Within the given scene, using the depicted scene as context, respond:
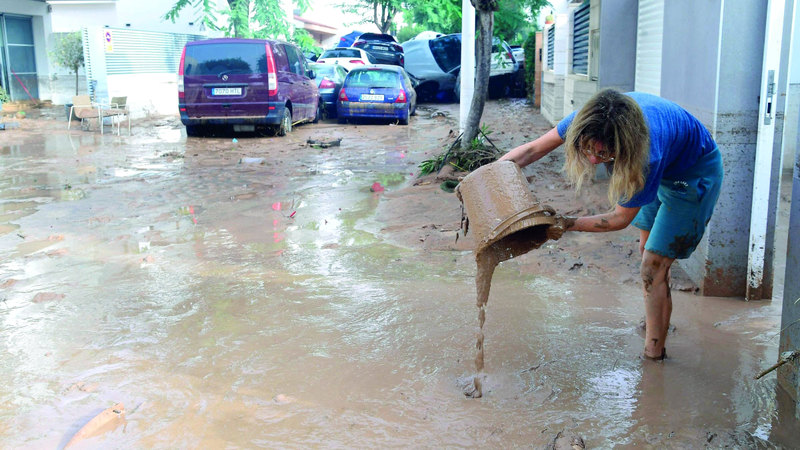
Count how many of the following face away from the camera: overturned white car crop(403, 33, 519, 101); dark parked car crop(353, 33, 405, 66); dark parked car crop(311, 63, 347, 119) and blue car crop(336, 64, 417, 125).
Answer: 3

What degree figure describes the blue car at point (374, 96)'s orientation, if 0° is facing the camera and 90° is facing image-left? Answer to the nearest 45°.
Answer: approximately 180°

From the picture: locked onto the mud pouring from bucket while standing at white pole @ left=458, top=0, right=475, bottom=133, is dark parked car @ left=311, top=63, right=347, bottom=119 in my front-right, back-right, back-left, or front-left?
back-right

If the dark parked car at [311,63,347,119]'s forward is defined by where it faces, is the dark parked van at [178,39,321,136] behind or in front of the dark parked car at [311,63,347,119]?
behind

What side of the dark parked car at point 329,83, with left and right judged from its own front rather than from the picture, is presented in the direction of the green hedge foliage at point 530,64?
right

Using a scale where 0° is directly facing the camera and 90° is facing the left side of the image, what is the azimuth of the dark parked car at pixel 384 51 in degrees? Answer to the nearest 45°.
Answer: approximately 180°

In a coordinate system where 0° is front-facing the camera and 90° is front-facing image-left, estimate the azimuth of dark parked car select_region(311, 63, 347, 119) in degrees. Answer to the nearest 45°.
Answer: approximately 180°

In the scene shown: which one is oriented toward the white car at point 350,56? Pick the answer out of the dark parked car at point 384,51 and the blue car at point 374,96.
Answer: the blue car

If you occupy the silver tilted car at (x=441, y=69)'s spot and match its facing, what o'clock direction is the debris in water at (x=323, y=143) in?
The debris in water is roughly at 9 o'clock from the silver tilted car.

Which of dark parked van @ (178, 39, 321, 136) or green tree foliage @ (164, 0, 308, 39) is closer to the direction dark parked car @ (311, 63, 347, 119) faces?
the green tree foliage

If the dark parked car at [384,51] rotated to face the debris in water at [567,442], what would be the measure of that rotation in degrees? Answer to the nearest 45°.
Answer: approximately 180°

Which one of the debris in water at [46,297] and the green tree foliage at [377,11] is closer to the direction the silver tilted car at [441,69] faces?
the debris in water

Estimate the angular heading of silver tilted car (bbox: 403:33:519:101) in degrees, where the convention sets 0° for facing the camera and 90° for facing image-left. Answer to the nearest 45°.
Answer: approximately 45°

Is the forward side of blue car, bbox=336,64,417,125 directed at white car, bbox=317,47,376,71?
yes

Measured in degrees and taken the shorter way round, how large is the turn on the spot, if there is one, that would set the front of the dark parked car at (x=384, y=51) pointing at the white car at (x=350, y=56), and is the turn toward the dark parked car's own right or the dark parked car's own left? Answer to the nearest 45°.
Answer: approximately 135° to the dark parked car's own left
